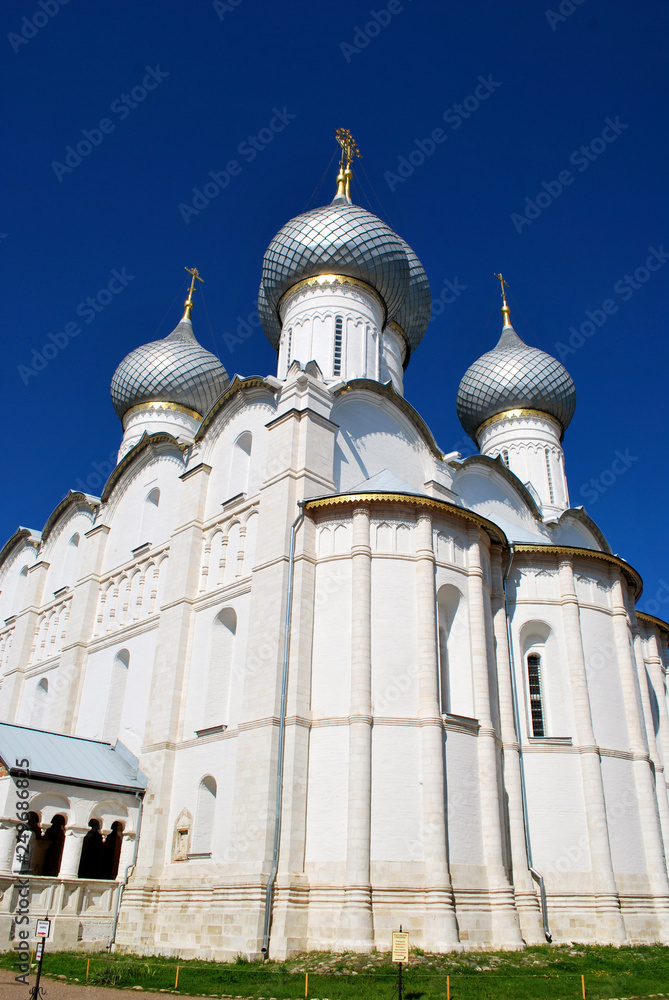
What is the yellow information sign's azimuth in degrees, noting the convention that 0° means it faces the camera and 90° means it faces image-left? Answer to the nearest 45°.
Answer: approximately 0°

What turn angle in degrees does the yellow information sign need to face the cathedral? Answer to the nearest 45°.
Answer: approximately 180°
